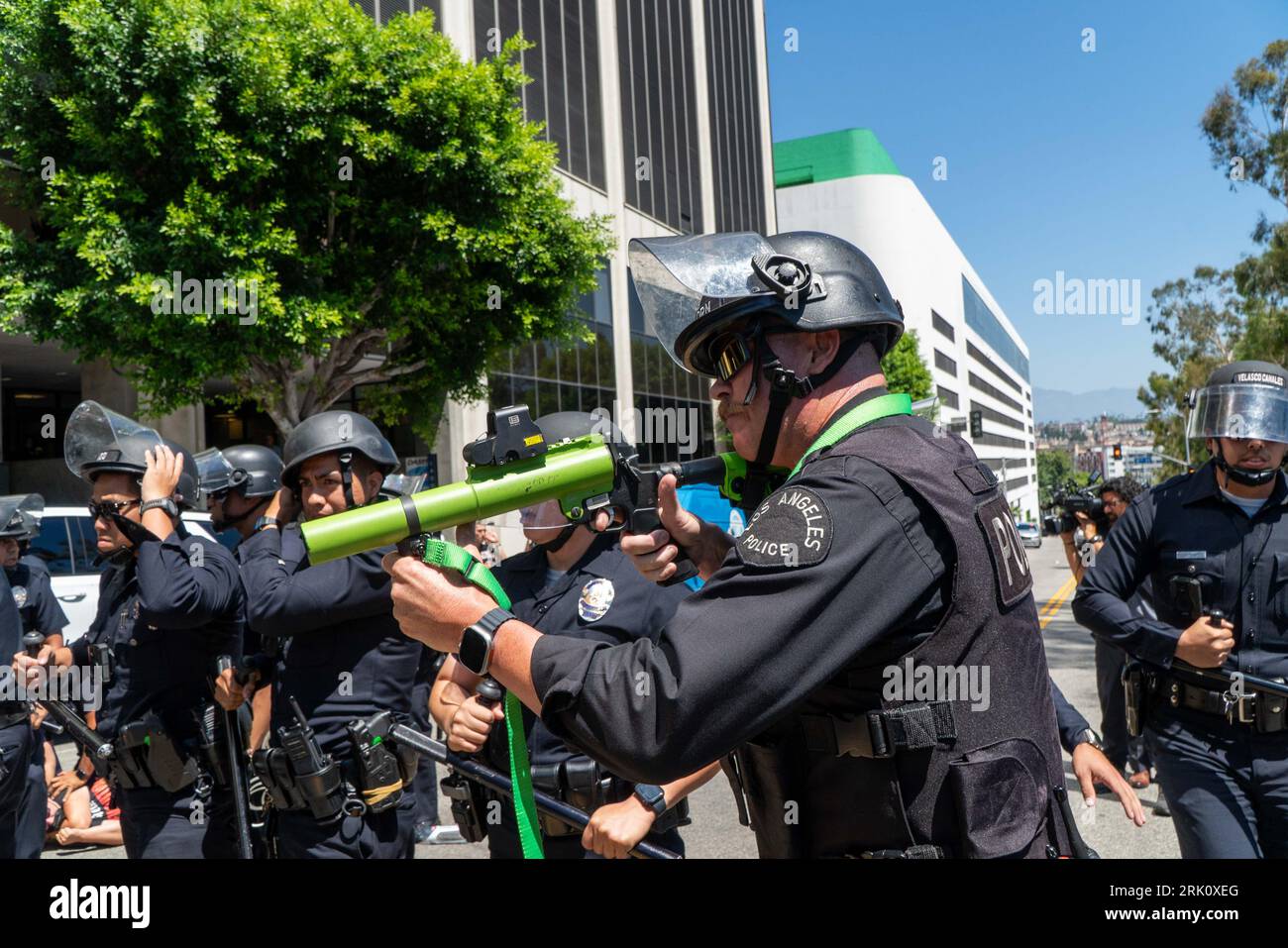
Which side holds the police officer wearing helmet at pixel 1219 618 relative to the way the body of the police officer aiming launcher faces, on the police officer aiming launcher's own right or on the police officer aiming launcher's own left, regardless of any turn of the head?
on the police officer aiming launcher's own right

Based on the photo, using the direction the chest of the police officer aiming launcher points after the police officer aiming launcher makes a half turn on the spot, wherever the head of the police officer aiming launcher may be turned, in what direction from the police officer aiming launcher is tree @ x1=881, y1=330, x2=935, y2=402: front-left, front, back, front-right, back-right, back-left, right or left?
left

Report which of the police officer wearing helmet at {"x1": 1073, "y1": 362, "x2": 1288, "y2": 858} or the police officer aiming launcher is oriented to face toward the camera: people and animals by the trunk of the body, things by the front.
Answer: the police officer wearing helmet

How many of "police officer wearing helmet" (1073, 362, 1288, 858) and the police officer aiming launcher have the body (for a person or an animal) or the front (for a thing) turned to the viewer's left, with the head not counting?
1

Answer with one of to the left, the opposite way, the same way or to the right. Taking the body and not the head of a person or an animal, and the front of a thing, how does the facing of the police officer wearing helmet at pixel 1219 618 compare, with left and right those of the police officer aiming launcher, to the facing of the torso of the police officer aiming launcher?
to the left

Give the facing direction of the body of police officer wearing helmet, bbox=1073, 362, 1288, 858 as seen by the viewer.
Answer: toward the camera

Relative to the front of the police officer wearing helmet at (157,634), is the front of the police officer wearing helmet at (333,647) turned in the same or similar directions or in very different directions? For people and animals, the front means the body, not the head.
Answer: same or similar directions

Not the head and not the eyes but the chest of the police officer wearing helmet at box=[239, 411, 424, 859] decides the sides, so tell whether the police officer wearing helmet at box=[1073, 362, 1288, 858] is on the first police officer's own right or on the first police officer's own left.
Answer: on the first police officer's own left

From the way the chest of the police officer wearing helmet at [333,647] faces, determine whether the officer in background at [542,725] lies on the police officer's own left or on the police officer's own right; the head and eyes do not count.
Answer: on the police officer's own left

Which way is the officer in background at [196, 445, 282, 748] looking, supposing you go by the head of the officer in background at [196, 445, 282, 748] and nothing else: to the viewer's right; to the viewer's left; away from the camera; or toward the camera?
to the viewer's left
